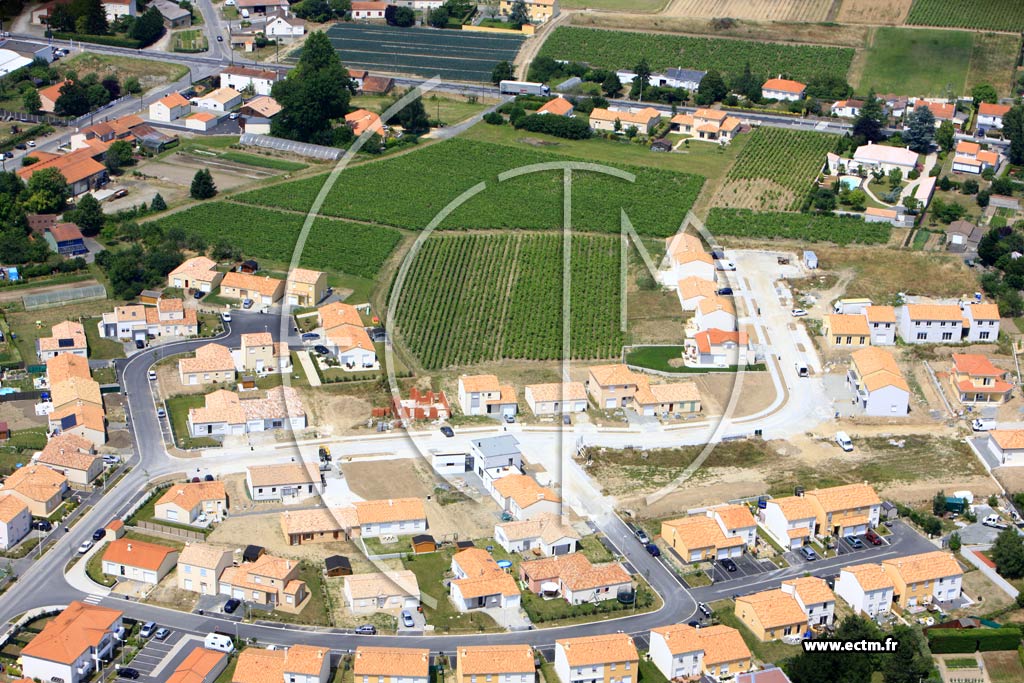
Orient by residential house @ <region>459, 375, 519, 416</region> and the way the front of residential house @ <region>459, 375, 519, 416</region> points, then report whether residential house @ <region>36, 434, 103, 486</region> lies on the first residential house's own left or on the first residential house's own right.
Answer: on the first residential house's own right

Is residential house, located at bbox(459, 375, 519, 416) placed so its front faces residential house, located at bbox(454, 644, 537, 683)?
yes

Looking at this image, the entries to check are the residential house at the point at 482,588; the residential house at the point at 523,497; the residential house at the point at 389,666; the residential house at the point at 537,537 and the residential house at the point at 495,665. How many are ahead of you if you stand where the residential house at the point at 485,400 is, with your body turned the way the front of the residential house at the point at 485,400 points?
5

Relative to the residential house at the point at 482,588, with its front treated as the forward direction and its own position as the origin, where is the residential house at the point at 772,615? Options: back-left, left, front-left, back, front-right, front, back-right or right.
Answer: left

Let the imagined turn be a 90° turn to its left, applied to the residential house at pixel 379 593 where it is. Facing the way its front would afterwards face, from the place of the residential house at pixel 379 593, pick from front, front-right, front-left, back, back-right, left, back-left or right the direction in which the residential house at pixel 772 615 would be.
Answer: front

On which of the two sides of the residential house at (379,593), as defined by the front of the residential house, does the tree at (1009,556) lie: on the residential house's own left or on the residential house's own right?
on the residential house's own left

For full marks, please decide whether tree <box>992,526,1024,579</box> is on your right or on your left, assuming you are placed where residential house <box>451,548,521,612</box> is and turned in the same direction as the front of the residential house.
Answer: on your left

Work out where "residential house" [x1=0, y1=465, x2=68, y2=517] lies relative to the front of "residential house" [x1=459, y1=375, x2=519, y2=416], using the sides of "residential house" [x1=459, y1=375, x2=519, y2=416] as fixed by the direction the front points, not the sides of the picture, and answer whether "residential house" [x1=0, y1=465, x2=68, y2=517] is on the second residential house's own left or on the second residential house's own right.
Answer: on the second residential house's own right

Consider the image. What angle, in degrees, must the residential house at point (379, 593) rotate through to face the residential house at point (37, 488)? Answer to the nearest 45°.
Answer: approximately 135° to its right

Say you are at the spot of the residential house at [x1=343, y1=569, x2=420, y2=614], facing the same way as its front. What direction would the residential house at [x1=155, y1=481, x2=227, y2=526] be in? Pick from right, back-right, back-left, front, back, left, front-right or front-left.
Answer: back-right

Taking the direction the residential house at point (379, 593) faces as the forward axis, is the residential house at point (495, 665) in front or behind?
in front
